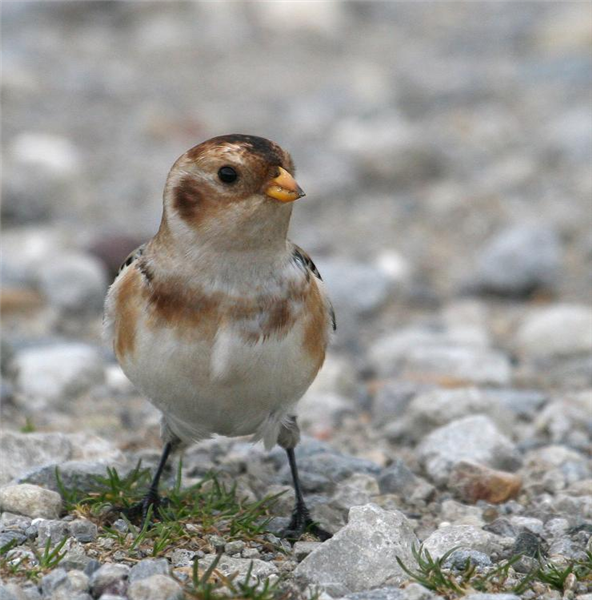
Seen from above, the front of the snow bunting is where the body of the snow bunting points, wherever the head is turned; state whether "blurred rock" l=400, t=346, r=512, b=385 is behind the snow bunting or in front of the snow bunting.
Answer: behind

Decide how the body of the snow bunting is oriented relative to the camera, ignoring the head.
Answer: toward the camera

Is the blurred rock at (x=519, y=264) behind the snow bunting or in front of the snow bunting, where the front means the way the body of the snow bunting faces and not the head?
behind

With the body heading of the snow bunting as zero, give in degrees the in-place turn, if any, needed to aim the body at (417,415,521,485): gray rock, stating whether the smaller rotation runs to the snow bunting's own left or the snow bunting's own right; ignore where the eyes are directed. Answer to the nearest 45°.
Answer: approximately 135° to the snow bunting's own left

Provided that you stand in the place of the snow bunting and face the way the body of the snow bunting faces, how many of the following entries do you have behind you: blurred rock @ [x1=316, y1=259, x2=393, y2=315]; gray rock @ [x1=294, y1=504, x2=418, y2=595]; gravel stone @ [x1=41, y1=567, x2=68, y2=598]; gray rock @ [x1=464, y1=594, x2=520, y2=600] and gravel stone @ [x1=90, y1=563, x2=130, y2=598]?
1

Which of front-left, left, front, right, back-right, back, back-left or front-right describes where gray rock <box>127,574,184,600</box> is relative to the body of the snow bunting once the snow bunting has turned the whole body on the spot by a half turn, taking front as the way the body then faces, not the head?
back

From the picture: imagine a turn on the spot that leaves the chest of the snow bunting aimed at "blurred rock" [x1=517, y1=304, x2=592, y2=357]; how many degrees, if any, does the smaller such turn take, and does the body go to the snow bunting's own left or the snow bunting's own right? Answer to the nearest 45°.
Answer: approximately 135° to the snow bunting's own left

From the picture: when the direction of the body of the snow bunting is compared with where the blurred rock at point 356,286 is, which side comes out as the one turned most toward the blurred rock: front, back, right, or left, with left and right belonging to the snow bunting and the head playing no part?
back

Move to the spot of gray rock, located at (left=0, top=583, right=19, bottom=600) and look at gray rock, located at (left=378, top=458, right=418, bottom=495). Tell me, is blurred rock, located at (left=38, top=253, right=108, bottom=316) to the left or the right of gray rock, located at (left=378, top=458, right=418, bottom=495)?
left

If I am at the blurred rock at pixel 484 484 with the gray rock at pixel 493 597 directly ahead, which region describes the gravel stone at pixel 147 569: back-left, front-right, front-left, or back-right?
front-right

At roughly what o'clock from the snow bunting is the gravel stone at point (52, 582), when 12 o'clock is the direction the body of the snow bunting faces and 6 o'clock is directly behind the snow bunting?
The gravel stone is roughly at 1 o'clock from the snow bunting.
